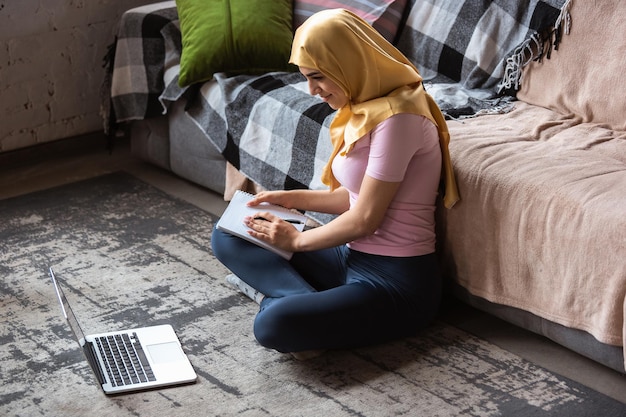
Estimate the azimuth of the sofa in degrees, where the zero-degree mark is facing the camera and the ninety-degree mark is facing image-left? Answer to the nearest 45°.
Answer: approximately 45°

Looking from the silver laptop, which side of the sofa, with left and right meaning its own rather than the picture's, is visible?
front

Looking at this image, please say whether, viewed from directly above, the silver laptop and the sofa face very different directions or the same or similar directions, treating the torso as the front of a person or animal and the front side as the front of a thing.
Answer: very different directions

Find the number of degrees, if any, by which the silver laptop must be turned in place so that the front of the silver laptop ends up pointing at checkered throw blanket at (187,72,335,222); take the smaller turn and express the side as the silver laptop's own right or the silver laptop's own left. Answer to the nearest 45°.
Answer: approximately 45° to the silver laptop's own left

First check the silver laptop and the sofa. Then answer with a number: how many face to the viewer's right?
1

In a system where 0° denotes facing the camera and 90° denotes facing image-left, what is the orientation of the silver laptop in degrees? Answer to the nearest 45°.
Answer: approximately 270°

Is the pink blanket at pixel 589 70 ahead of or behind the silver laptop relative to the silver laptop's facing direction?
ahead
